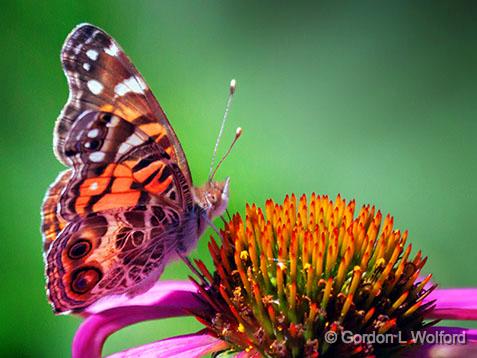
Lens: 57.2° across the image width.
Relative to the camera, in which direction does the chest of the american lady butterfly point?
to the viewer's right
